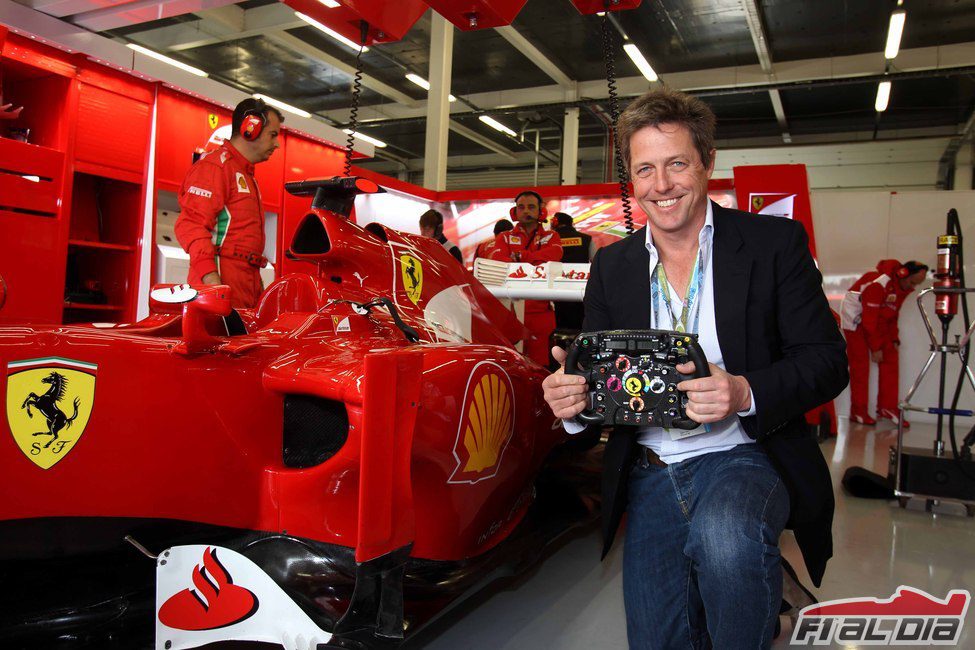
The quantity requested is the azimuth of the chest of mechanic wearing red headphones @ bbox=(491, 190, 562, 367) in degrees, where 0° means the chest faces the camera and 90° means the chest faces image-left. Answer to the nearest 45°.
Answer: approximately 0°

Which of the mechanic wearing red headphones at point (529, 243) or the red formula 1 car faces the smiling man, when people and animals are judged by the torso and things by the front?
the mechanic wearing red headphones

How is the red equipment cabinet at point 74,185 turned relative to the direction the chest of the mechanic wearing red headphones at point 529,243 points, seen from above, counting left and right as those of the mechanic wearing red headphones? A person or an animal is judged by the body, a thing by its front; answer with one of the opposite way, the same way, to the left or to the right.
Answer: to the left

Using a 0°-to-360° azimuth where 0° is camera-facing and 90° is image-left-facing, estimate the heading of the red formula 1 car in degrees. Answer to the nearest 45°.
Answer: approximately 45°

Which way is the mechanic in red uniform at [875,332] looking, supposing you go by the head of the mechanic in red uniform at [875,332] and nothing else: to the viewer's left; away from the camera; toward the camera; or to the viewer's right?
to the viewer's right

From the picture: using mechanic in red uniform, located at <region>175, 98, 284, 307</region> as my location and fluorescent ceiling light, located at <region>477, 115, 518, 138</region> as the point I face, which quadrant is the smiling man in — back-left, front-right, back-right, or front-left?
back-right

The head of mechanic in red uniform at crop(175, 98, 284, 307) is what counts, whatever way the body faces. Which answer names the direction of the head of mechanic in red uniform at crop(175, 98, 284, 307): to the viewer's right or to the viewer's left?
to the viewer's right

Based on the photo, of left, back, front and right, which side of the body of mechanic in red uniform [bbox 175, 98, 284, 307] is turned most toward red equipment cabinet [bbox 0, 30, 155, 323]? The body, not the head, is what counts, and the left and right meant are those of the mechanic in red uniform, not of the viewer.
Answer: back
